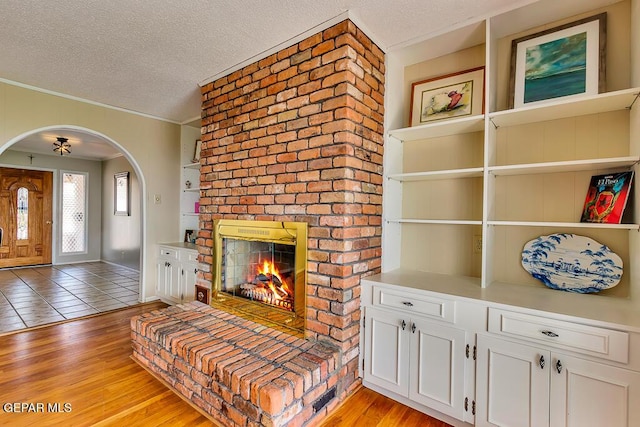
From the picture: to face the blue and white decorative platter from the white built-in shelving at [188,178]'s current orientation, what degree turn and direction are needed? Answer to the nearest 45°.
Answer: approximately 90° to its left

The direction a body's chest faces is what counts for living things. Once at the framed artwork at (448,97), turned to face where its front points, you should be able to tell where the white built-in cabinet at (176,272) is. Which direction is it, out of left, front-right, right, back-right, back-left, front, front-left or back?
front-right

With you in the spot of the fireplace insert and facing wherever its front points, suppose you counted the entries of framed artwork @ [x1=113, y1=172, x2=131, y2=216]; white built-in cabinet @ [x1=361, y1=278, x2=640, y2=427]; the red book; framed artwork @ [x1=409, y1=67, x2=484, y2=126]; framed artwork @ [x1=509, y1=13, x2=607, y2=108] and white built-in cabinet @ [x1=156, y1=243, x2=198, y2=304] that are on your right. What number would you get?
2

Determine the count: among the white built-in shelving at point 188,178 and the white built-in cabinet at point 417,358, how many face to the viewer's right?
0

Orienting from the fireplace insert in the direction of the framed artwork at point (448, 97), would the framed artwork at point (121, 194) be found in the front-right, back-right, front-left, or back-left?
back-left

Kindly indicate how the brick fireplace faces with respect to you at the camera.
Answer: facing the viewer and to the left of the viewer

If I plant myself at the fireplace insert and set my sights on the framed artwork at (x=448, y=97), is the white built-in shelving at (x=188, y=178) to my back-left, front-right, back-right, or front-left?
back-left

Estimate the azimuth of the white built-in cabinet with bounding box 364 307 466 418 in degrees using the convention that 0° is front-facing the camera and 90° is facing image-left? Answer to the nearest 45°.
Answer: approximately 45°

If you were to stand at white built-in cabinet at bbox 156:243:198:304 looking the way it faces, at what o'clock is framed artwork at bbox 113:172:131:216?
The framed artwork is roughly at 4 o'clock from the white built-in cabinet.

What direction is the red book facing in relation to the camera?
toward the camera

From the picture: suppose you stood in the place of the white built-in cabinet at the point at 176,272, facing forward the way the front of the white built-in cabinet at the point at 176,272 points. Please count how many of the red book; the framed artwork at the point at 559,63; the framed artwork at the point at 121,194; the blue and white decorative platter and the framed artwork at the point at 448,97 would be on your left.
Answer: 4

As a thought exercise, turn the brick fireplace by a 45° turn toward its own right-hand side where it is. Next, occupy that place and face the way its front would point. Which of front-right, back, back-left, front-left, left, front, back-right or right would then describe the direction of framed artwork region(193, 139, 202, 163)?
front-right

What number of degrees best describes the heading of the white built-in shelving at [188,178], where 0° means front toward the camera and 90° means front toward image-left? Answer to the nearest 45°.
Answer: approximately 45°
